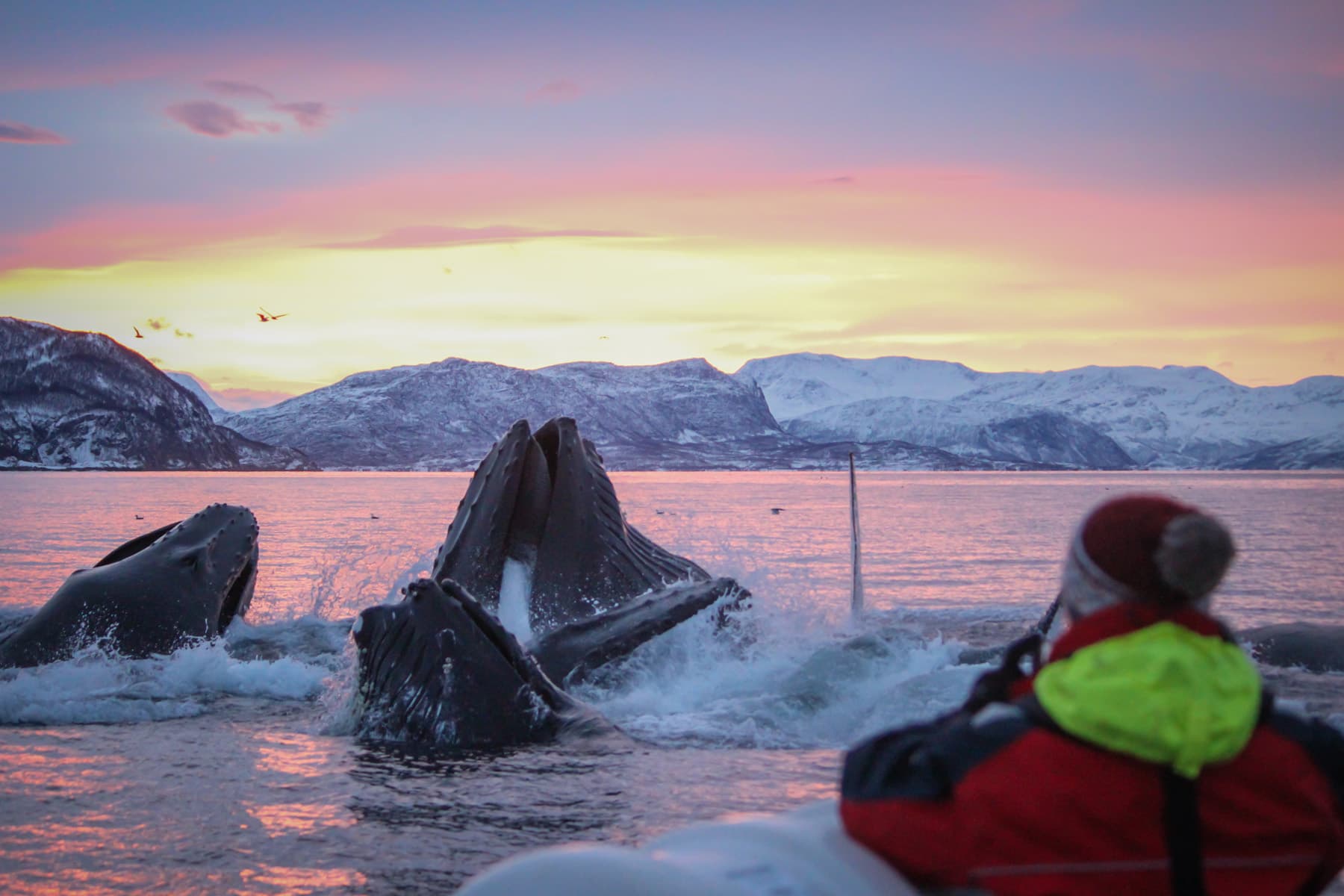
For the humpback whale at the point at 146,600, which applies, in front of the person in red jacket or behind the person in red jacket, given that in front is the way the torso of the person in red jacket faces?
in front

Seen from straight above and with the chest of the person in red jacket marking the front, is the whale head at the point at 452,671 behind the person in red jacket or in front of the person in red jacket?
in front

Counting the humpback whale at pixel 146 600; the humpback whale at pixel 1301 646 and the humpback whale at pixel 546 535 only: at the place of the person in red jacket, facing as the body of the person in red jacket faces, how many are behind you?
0

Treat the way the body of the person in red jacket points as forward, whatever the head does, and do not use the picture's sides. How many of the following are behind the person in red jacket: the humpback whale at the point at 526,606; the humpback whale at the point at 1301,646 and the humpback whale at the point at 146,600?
0

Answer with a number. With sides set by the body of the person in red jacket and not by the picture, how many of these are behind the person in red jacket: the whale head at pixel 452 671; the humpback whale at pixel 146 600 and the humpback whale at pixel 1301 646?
0

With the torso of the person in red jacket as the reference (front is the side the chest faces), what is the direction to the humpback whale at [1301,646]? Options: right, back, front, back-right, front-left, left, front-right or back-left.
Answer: front-right

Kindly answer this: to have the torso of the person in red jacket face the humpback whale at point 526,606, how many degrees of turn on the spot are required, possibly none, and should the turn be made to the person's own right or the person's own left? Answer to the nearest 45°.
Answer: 0° — they already face it

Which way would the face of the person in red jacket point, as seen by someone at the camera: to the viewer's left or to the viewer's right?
to the viewer's left

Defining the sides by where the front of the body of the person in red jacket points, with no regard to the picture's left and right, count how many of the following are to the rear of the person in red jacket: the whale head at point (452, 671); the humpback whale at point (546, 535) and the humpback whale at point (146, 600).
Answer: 0

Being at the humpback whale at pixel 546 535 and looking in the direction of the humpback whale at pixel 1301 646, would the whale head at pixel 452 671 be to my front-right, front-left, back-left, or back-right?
back-right

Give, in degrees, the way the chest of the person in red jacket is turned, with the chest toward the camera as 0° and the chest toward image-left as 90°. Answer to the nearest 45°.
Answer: approximately 135°

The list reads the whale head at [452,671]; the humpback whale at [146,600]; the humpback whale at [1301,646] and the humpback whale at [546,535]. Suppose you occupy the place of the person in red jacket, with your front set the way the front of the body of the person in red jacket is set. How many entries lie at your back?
0
